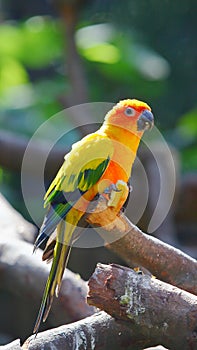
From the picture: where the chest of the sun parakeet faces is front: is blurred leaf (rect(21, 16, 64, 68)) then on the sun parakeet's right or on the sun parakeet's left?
on the sun parakeet's left

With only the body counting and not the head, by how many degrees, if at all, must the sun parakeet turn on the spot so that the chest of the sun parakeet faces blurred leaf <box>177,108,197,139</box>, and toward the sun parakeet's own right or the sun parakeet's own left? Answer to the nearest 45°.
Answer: approximately 90° to the sun parakeet's own left

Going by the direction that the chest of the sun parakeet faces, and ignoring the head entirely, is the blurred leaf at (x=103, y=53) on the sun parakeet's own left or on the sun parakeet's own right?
on the sun parakeet's own left

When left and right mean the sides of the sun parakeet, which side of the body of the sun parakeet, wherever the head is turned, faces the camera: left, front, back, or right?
right

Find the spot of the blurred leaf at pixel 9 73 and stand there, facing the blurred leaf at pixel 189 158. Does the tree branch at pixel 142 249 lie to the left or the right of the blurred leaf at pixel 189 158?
right

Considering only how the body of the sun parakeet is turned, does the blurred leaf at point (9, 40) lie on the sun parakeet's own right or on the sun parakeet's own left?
on the sun parakeet's own left
